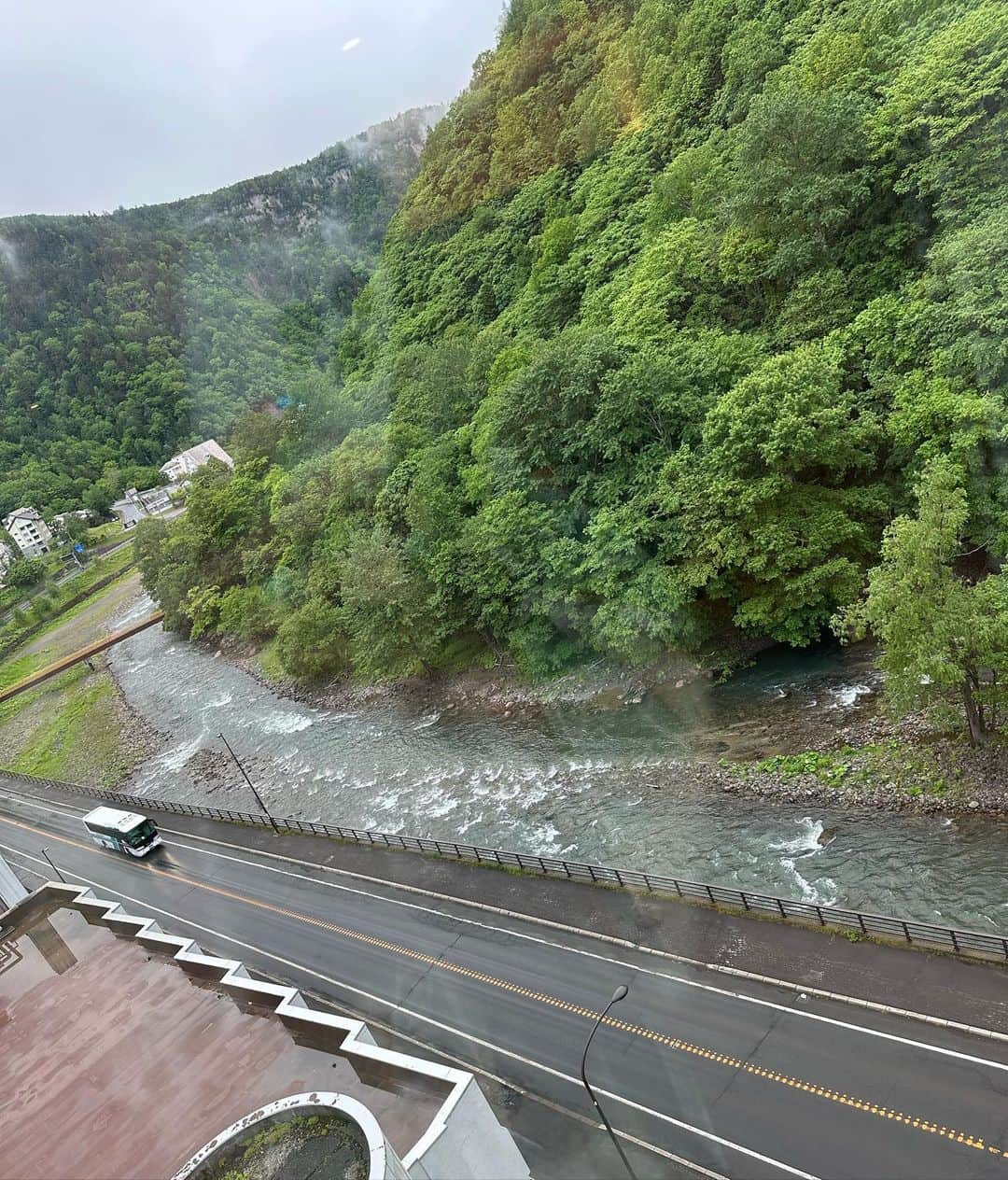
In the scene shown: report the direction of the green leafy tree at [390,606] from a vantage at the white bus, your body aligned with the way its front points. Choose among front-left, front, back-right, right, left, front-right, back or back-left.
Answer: front-left

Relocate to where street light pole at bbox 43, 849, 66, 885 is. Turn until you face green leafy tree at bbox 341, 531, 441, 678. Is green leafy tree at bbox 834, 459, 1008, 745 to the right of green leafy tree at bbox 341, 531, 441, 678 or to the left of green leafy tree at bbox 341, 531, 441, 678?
right

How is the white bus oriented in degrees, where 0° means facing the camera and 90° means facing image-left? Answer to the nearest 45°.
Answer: approximately 315°

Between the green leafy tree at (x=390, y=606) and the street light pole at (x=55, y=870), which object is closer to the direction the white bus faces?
the green leafy tree

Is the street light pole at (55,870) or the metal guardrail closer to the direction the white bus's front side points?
the metal guardrail

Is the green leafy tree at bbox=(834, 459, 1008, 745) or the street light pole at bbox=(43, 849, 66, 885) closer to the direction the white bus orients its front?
the green leafy tree

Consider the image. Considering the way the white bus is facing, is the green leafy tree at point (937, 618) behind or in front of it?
in front
